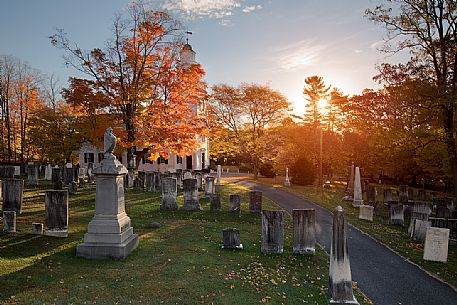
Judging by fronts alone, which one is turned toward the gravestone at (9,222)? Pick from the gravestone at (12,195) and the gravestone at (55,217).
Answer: the gravestone at (12,195)

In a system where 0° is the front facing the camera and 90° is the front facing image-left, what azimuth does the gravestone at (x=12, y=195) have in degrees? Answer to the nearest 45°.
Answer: approximately 0°

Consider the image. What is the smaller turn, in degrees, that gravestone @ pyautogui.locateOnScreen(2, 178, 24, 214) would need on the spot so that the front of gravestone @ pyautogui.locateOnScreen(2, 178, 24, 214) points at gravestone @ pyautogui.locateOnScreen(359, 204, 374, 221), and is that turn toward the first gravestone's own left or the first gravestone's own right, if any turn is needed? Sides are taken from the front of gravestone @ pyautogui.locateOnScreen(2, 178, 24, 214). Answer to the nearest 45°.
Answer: approximately 90° to the first gravestone's own left

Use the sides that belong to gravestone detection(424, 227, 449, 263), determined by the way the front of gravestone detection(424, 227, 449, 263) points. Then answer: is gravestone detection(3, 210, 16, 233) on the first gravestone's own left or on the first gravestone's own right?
on the first gravestone's own right

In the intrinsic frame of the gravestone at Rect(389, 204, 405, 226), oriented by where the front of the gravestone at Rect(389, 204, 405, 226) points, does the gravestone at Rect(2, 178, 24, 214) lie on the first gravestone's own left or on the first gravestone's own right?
on the first gravestone's own right
